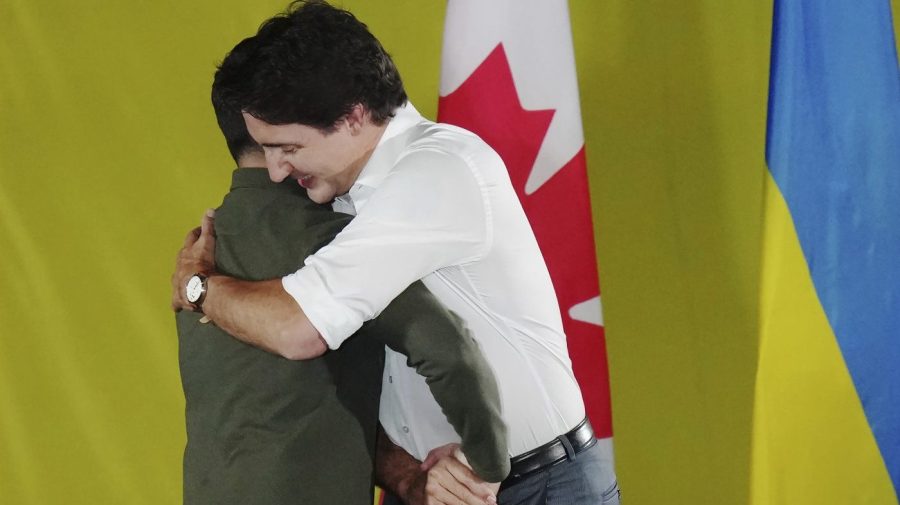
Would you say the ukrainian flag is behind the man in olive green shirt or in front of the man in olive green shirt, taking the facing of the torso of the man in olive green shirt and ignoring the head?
in front

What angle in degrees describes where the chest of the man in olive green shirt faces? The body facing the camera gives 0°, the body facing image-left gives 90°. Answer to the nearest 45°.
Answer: approximately 225°

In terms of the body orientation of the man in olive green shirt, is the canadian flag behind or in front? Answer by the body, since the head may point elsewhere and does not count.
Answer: in front
